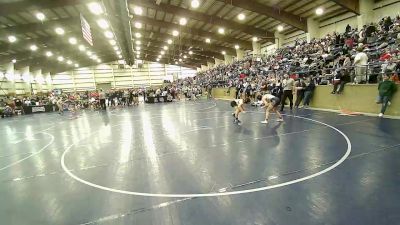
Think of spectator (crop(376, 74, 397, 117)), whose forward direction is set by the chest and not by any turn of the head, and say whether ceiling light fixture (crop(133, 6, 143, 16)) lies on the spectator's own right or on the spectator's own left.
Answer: on the spectator's own right

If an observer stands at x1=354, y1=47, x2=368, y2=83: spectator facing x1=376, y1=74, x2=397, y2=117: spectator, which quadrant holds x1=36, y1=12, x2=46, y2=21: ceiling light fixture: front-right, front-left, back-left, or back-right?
back-right

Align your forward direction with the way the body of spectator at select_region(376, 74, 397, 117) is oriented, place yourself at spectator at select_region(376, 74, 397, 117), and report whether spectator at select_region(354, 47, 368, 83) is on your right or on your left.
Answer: on your right

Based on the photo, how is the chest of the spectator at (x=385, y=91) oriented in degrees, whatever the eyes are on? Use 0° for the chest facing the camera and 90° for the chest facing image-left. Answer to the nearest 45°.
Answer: approximately 45°
